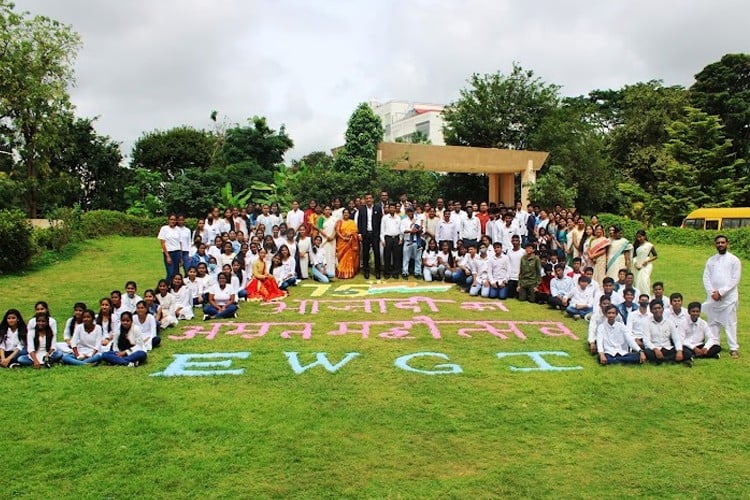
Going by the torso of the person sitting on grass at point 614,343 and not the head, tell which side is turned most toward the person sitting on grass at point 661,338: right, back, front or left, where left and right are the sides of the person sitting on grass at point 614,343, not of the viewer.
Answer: left

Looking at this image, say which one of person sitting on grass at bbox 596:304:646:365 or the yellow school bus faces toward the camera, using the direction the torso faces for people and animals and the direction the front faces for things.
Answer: the person sitting on grass

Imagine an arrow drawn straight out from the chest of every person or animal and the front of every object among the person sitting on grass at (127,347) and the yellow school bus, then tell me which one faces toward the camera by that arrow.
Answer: the person sitting on grass

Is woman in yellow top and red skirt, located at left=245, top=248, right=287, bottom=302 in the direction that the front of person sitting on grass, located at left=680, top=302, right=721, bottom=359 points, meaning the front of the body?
no

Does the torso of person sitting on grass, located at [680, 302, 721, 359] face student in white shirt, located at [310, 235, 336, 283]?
no

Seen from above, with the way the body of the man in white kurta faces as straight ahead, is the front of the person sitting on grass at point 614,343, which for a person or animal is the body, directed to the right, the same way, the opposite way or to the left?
the same way

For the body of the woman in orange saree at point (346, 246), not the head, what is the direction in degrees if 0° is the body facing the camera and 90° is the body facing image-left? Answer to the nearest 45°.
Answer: approximately 0°

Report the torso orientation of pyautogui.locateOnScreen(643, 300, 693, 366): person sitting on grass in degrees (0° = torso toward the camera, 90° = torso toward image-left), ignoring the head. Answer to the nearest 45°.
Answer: approximately 0°

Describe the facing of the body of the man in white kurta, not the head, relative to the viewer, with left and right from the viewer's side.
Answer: facing the viewer

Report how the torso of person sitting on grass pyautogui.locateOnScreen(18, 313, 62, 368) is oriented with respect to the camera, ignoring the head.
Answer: toward the camera

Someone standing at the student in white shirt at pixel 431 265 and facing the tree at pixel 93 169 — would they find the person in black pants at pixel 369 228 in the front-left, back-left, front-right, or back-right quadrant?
front-left

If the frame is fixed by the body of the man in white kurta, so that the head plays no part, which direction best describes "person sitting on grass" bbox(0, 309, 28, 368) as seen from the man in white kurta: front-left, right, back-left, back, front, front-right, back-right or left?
front-right

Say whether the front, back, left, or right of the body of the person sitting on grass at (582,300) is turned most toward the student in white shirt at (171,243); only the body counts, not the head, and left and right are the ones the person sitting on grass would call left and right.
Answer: right

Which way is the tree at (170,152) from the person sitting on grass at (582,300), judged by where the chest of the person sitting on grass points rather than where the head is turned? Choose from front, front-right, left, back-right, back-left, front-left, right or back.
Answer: back-right

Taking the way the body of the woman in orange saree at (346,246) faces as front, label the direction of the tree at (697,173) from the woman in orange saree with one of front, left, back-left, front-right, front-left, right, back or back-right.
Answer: back-left

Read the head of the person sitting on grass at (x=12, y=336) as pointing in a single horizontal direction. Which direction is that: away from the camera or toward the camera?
toward the camera

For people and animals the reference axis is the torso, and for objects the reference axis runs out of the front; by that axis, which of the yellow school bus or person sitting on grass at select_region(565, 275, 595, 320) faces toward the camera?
the person sitting on grass
